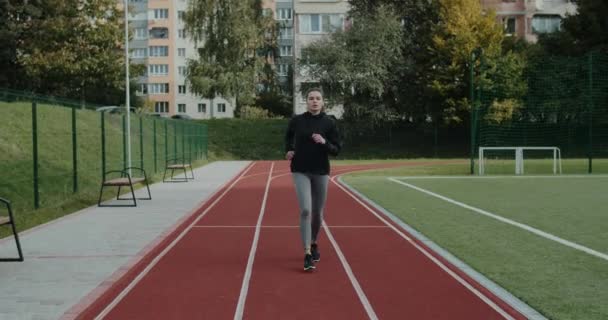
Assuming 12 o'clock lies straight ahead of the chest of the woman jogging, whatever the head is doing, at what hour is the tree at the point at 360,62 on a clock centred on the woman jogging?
The tree is roughly at 6 o'clock from the woman jogging.

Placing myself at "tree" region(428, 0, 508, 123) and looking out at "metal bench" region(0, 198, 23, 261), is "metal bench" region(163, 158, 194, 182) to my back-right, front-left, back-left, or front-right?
front-right

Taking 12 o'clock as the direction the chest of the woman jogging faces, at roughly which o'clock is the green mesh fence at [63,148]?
The green mesh fence is roughly at 5 o'clock from the woman jogging.

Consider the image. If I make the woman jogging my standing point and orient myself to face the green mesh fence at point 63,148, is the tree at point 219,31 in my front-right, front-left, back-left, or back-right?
front-right

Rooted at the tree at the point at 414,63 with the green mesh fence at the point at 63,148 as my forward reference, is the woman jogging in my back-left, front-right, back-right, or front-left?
front-left

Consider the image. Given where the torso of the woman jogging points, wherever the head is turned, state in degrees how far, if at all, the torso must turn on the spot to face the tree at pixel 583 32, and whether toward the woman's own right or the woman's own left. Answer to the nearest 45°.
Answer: approximately 135° to the woman's own left

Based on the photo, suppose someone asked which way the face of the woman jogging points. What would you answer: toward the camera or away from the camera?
toward the camera

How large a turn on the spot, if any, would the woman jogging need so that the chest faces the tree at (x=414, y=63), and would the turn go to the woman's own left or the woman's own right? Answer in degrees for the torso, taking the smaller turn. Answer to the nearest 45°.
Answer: approximately 180°

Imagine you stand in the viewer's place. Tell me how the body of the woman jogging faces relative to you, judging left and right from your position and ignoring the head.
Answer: facing the viewer

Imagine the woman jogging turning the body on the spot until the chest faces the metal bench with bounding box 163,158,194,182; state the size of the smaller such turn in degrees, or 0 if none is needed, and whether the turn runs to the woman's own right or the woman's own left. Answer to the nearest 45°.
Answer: approximately 180°

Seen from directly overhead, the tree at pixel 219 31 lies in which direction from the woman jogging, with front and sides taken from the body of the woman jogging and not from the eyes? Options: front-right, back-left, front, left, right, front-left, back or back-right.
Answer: back

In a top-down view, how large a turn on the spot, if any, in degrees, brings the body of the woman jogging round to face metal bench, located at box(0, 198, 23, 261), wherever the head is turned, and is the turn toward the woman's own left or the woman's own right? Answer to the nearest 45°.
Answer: approximately 90° to the woman's own right

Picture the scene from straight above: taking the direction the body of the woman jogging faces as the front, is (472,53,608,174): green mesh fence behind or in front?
behind

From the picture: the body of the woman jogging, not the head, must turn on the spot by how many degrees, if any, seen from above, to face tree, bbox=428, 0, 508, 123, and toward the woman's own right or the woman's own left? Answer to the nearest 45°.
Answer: approximately 180°
